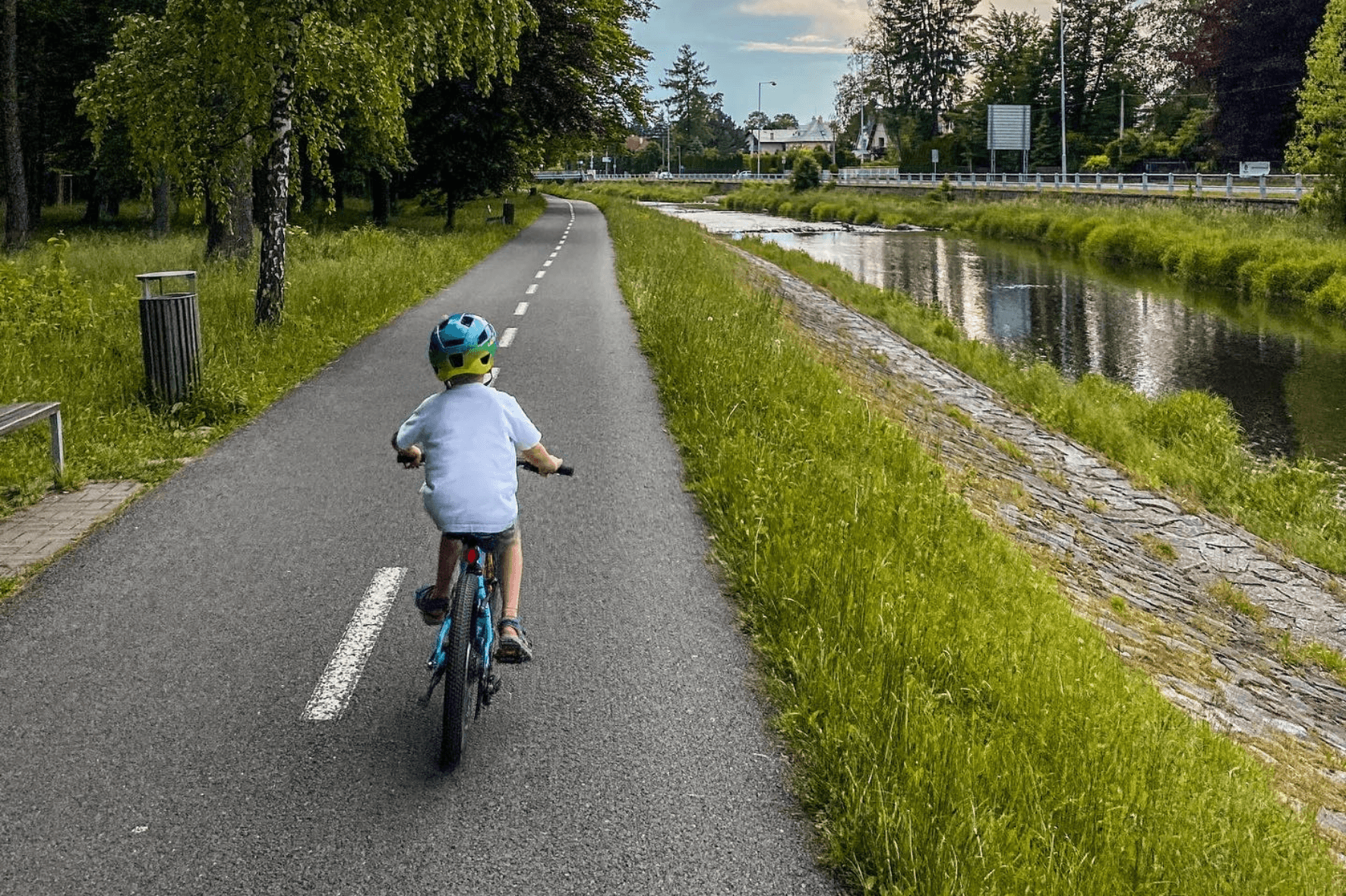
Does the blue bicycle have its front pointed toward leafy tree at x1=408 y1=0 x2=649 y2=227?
yes

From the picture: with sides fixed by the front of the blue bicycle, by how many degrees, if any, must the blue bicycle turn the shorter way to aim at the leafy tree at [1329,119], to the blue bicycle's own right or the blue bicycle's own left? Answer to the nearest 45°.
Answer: approximately 45° to the blue bicycle's own right

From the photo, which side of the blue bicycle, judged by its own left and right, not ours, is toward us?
back

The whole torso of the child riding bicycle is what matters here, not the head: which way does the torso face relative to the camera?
away from the camera

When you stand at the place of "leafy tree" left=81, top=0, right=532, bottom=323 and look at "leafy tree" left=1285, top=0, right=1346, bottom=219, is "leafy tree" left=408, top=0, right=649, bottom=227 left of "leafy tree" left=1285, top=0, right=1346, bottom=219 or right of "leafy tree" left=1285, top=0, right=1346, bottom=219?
left

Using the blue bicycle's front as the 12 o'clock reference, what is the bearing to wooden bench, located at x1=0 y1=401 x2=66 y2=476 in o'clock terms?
The wooden bench is roughly at 11 o'clock from the blue bicycle.

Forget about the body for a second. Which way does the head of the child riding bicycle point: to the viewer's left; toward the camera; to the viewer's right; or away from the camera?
away from the camera
